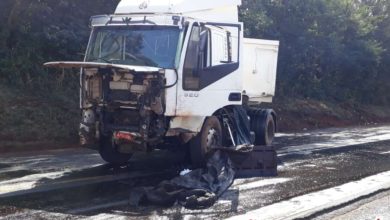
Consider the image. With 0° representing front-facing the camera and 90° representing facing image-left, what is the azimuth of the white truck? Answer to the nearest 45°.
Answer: approximately 45°
